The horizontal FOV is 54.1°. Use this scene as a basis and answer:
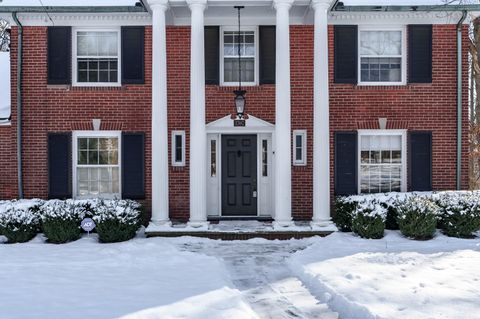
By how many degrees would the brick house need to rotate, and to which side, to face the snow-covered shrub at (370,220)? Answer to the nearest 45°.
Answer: approximately 45° to its left

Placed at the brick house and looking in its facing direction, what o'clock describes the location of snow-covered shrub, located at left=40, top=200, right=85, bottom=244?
The snow-covered shrub is roughly at 2 o'clock from the brick house.

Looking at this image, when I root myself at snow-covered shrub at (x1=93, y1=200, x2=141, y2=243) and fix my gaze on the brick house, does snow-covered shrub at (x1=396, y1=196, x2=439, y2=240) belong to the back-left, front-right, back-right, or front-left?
front-right

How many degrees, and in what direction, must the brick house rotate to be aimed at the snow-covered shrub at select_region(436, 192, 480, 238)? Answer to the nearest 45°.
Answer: approximately 90° to its left

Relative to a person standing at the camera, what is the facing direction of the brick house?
facing the viewer

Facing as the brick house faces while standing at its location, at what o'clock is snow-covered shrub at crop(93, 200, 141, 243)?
The snow-covered shrub is roughly at 2 o'clock from the brick house.

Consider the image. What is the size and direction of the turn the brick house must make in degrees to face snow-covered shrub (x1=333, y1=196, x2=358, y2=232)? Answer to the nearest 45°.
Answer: approximately 45° to its left

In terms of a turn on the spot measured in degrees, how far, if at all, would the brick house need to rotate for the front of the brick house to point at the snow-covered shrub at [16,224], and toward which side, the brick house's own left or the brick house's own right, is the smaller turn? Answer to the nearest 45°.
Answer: approximately 90° to the brick house's own right

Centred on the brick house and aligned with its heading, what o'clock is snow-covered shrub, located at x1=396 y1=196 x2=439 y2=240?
The snow-covered shrub is roughly at 10 o'clock from the brick house.

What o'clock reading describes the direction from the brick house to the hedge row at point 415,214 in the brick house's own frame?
The hedge row is roughly at 10 o'clock from the brick house.
